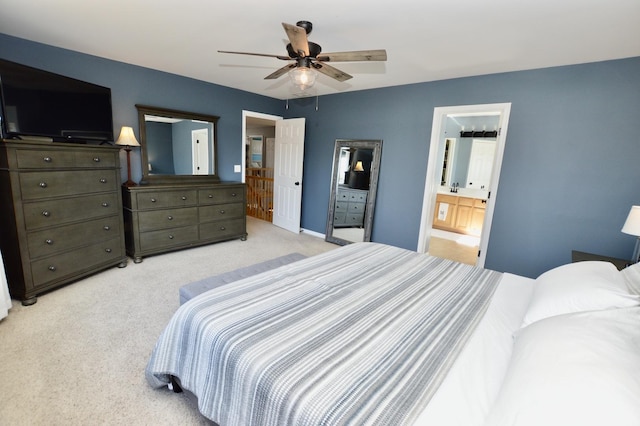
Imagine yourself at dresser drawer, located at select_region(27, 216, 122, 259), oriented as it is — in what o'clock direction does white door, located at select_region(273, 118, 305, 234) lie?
The white door is roughly at 10 o'clock from the dresser drawer.

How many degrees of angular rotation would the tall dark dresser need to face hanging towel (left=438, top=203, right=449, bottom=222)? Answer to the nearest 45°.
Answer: approximately 45° to its left

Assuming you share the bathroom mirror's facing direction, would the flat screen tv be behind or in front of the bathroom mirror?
in front

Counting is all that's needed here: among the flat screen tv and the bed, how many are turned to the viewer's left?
1

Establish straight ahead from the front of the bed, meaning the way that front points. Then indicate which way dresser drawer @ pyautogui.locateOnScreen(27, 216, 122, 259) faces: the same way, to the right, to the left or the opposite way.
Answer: the opposite way

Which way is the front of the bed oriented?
to the viewer's left

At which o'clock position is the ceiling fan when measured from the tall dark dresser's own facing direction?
The ceiling fan is roughly at 12 o'clock from the tall dark dresser.

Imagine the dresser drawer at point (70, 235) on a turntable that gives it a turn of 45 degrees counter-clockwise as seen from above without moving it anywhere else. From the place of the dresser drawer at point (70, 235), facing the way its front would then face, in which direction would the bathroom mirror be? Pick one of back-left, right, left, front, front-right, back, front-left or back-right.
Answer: front

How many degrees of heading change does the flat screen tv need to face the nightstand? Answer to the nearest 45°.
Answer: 0° — it already faces it

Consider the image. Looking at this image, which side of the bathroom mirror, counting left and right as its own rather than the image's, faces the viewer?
front

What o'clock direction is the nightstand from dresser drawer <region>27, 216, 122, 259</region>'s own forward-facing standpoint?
The nightstand is roughly at 12 o'clock from the dresser drawer.

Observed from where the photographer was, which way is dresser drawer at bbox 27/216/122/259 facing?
facing the viewer and to the right of the viewer

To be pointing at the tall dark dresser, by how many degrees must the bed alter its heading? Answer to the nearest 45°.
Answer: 0° — it already faces it
